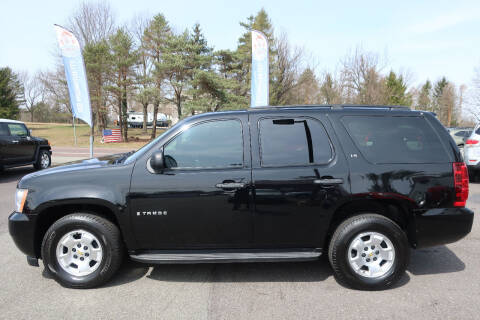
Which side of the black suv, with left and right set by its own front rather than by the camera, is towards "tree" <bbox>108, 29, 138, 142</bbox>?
right

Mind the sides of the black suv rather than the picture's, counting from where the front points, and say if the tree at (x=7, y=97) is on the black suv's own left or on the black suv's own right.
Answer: on the black suv's own right

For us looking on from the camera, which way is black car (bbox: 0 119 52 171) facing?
facing away from the viewer and to the right of the viewer

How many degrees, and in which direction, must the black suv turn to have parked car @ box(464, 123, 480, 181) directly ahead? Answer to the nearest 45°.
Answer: approximately 135° to its right

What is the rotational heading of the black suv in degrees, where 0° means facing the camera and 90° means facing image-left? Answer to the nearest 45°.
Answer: approximately 90°

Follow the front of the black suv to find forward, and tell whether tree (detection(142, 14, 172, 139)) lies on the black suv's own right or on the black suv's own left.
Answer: on the black suv's own right
